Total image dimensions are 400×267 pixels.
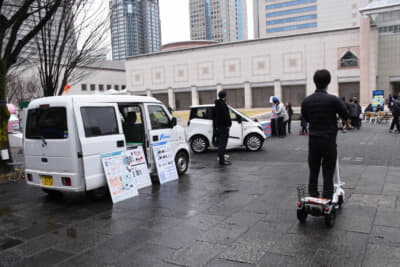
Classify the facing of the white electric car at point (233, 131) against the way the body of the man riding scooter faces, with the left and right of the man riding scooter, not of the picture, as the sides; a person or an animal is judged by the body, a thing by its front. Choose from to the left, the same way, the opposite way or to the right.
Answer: to the right

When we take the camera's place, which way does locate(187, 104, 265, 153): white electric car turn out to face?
facing to the right of the viewer

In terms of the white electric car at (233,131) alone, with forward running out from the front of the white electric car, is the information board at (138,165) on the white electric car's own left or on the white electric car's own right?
on the white electric car's own right

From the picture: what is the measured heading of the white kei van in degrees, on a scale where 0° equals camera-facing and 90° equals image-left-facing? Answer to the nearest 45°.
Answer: approximately 225°

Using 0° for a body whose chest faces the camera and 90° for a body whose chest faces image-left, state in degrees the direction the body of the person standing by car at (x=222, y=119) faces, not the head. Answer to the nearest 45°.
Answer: approximately 270°

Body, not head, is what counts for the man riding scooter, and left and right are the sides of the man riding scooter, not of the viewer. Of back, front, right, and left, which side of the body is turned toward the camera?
back

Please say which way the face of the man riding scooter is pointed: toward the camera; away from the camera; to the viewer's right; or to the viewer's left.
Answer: away from the camera

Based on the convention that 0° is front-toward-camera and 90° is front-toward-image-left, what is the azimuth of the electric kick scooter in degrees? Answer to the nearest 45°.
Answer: approximately 225°

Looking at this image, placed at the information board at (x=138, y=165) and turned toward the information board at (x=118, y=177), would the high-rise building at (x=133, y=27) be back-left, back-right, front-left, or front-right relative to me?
back-right

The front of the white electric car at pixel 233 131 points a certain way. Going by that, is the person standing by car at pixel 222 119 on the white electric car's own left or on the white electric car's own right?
on the white electric car's own right
